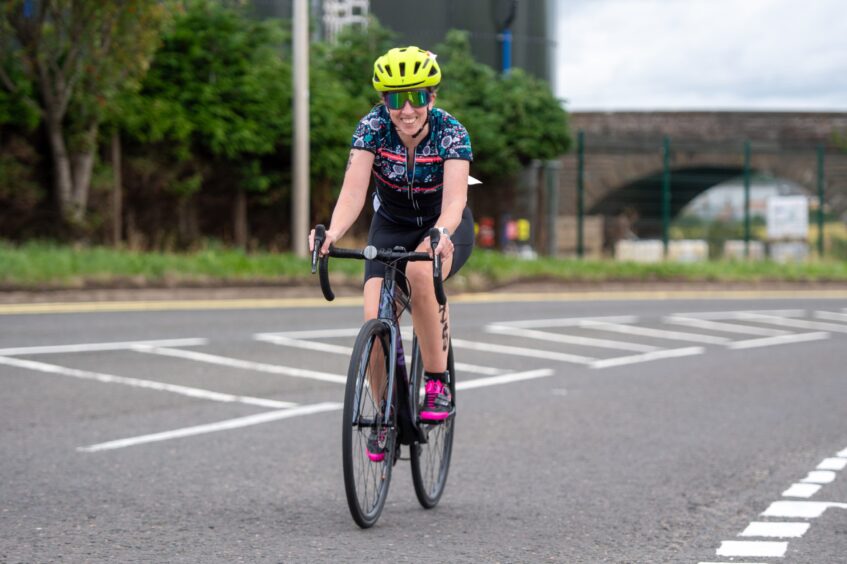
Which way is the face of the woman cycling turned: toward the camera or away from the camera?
toward the camera

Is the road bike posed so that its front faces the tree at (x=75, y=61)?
no

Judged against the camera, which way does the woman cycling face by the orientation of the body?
toward the camera

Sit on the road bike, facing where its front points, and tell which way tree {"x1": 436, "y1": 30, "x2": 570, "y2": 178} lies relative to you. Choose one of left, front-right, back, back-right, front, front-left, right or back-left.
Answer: back

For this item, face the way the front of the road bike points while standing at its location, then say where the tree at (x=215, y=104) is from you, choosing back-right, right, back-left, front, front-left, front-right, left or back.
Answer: back

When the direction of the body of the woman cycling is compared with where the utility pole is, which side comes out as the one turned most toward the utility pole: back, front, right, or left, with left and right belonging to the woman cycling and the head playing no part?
back

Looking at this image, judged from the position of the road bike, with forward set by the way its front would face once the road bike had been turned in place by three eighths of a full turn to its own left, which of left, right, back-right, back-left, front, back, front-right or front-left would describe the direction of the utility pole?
front-left

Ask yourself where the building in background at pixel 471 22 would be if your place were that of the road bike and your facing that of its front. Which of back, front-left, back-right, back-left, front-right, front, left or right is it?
back

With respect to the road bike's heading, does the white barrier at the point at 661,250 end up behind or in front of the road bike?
behind

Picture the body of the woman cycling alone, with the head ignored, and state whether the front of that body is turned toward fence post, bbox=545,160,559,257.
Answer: no

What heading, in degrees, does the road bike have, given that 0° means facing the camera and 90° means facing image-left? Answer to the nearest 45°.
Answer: approximately 0°

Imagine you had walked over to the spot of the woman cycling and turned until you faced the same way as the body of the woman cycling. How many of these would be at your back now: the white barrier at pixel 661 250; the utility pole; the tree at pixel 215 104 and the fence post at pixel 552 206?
4

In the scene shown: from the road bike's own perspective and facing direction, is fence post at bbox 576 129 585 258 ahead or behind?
behind

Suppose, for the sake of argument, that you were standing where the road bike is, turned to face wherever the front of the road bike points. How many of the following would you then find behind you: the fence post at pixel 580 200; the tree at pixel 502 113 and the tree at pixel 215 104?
3
